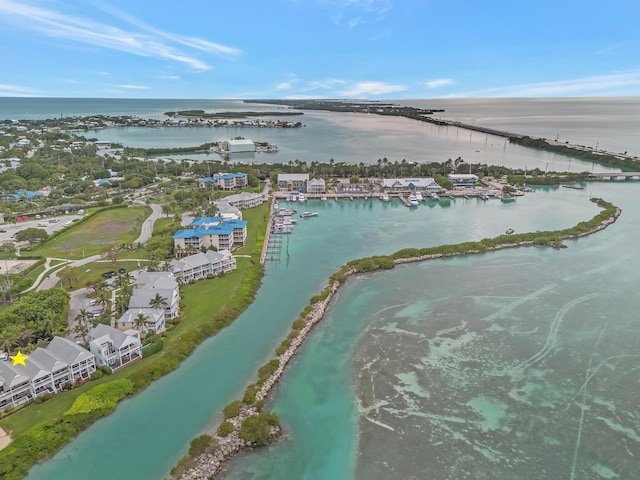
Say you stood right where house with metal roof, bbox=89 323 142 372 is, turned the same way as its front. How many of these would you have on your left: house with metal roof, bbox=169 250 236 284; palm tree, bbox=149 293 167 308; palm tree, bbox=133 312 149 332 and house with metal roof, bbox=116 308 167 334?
4

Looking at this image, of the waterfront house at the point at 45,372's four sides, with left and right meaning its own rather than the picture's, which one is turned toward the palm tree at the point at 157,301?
left

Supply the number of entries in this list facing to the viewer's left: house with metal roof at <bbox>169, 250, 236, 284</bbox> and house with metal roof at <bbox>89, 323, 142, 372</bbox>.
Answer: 0

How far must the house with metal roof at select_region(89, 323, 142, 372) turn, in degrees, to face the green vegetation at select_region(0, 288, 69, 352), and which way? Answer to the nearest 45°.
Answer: approximately 180°

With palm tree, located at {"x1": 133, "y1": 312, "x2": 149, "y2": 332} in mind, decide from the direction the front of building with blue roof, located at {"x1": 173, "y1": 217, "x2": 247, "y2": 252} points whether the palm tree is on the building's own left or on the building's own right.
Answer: on the building's own right

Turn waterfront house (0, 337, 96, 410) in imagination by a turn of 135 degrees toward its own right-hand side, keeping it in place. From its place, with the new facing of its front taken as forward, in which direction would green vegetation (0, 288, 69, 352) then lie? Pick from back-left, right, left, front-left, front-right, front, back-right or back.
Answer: right

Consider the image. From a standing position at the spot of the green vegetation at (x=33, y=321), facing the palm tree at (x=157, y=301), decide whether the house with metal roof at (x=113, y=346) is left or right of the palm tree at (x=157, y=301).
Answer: right

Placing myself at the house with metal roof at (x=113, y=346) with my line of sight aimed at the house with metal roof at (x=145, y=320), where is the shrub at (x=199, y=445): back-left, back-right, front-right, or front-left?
back-right

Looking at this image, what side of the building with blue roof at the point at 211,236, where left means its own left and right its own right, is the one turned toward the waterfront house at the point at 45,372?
right

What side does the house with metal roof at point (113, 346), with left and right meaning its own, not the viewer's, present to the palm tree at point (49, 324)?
back

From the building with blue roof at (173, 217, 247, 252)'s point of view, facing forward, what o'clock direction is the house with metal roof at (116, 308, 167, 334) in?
The house with metal roof is roughly at 2 o'clock from the building with blue roof.

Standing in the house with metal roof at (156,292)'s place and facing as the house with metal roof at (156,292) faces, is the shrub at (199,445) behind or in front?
in front

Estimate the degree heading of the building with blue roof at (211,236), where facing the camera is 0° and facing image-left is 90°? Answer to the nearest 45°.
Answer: approximately 315°
